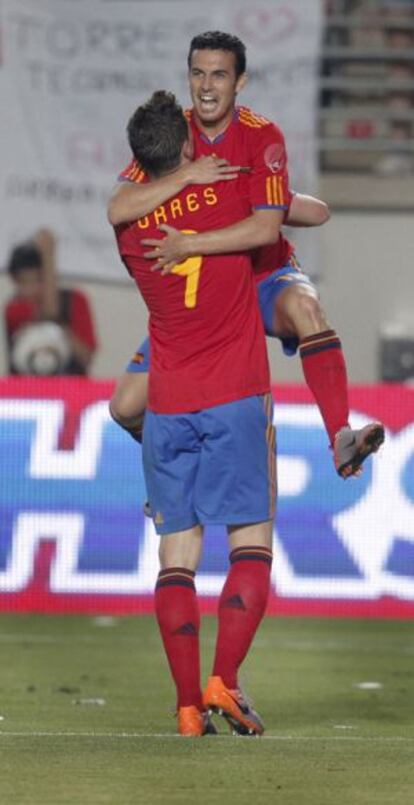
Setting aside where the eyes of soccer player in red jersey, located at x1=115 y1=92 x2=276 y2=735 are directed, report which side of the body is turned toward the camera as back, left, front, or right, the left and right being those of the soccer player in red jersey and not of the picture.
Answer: back

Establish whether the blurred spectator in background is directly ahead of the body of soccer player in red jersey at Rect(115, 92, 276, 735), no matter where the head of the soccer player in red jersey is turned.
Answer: yes

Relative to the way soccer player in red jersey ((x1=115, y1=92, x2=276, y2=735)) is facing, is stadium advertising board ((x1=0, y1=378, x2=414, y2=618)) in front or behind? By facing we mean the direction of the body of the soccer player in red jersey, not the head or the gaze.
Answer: in front
